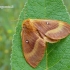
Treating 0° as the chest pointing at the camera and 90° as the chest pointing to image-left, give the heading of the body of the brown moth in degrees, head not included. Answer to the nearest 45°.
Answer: approximately 135°
